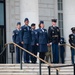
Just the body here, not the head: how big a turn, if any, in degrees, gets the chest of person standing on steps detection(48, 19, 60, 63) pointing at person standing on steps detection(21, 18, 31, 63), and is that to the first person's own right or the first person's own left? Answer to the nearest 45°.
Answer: approximately 90° to the first person's own right

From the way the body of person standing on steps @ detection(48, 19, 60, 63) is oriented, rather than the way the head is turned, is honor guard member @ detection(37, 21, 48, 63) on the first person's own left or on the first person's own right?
on the first person's own right

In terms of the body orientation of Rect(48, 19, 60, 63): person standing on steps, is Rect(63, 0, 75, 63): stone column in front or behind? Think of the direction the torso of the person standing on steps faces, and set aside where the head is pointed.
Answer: behind

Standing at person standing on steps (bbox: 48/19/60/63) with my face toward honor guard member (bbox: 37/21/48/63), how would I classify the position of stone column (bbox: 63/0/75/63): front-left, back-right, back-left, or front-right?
back-right

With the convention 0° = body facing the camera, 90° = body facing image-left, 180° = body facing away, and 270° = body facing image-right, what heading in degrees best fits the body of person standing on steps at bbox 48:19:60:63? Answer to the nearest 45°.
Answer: approximately 0°
